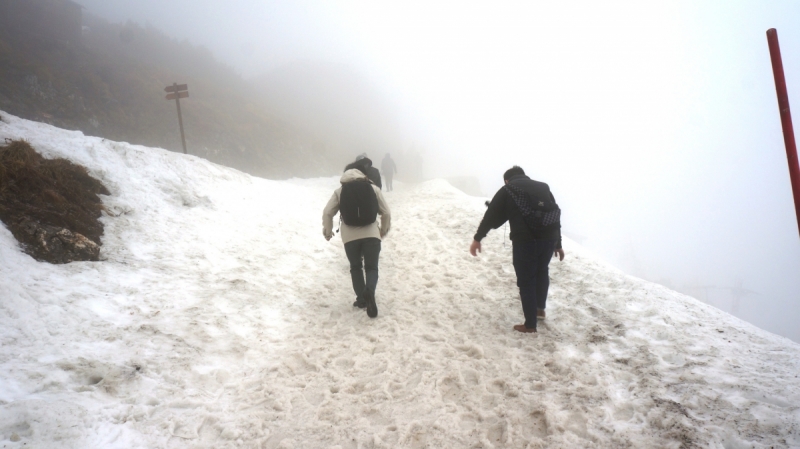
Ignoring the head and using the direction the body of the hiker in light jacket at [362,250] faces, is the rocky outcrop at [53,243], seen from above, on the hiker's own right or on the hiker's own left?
on the hiker's own left

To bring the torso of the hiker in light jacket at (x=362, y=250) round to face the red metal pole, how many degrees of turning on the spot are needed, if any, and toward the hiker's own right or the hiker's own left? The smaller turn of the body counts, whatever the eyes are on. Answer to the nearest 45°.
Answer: approximately 135° to the hiker's own right

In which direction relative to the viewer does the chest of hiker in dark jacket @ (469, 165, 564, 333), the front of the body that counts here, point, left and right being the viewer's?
facing away from the viewer and to the left of the viewer

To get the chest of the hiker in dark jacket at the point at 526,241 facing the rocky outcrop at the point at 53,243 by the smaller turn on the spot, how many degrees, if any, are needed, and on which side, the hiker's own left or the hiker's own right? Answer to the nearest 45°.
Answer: approximately 45° to the hiker's own left

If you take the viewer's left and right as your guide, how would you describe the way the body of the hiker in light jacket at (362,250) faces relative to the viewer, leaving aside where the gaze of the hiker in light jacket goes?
facing away from the viewer
